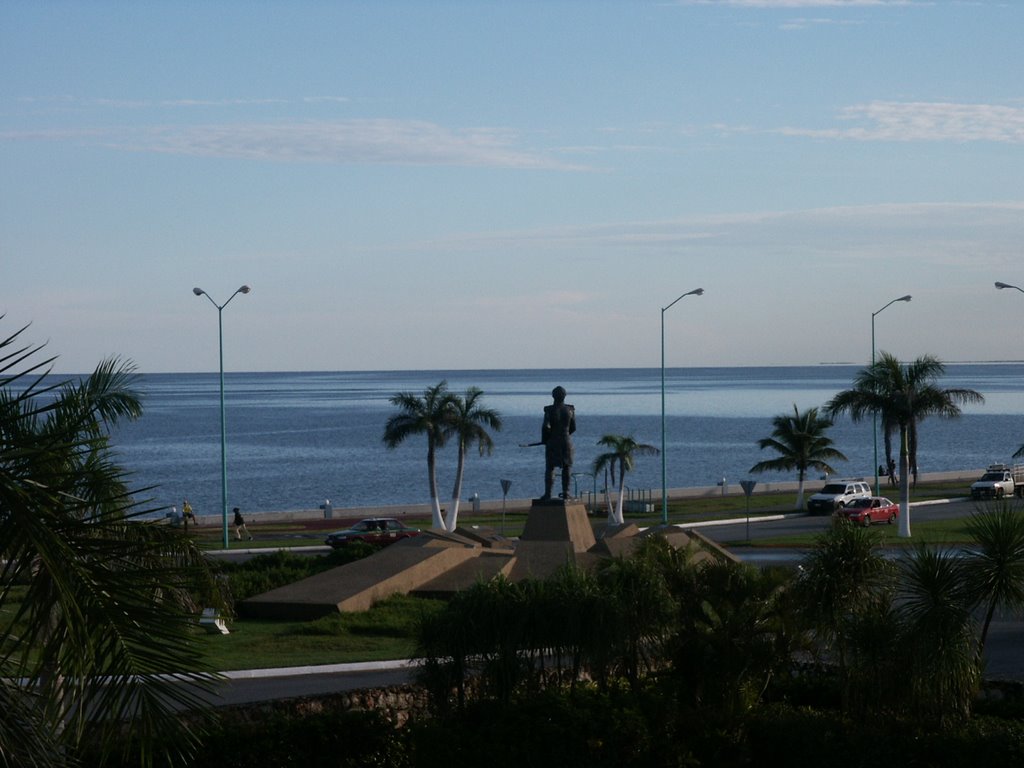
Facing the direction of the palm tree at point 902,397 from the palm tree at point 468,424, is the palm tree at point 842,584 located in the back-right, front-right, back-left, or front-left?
front-right

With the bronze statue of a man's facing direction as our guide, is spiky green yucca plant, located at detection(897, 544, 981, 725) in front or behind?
behind

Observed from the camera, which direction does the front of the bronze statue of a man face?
facing away from the viewer

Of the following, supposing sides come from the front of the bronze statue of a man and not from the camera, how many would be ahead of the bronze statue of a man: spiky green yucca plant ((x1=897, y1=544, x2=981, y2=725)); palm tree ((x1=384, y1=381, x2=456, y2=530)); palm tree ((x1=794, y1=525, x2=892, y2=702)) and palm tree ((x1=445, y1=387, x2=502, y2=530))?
2

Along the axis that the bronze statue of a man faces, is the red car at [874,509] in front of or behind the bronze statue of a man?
in front

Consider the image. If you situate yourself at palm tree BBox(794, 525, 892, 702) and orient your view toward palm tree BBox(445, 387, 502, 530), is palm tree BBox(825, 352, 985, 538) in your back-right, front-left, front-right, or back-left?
front-right

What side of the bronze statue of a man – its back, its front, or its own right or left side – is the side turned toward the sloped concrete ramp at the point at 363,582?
left

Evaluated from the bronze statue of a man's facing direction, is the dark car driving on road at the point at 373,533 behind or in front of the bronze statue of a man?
in front

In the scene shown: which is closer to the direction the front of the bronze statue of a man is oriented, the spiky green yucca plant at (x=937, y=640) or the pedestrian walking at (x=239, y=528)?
the pedestrian walking
